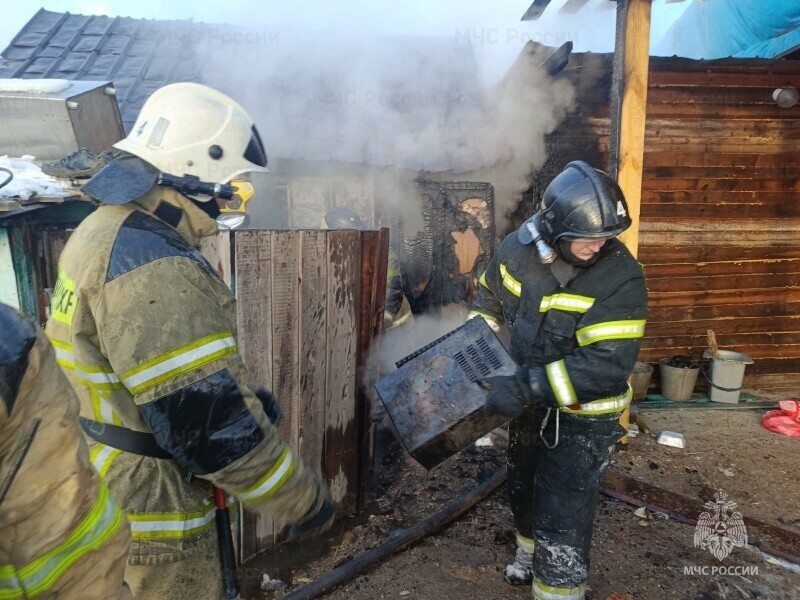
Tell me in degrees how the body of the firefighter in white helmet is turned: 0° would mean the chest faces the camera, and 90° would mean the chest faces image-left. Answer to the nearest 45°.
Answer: approximately 270°

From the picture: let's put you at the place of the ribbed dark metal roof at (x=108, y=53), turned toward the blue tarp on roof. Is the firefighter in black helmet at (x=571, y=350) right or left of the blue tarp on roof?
right

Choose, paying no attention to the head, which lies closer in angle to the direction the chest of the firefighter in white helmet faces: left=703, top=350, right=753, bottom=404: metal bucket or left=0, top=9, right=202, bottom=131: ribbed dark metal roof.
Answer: the metal bucket

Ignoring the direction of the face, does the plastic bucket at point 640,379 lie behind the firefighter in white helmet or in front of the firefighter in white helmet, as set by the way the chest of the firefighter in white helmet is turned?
in front

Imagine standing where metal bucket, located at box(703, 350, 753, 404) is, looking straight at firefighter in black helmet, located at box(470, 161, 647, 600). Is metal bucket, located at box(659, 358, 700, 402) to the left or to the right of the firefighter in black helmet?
right

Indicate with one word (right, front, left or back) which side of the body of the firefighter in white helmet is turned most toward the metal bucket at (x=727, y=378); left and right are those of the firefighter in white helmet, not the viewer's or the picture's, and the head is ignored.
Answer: front

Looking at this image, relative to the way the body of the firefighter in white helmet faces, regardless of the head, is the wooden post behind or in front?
in front

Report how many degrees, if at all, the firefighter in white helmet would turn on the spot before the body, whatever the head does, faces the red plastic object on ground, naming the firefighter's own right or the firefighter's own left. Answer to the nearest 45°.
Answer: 0° — they already face it

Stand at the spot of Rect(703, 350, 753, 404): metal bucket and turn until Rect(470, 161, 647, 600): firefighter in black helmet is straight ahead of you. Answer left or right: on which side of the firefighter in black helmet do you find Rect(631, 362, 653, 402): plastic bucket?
right

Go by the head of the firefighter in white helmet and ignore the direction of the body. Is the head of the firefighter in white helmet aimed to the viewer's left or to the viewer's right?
to the viewer's right

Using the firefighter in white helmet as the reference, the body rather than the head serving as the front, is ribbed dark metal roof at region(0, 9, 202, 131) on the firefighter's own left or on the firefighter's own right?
on the firefighter's own left

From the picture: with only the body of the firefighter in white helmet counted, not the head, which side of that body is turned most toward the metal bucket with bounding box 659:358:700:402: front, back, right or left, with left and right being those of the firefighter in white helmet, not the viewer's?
front

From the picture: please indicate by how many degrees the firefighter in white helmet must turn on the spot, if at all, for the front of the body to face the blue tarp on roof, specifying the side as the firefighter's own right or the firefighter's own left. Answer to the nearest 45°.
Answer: approximately 45° to the firefighter's own left

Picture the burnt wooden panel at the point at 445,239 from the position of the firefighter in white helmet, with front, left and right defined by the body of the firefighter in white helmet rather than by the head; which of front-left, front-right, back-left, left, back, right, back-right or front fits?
front-left
